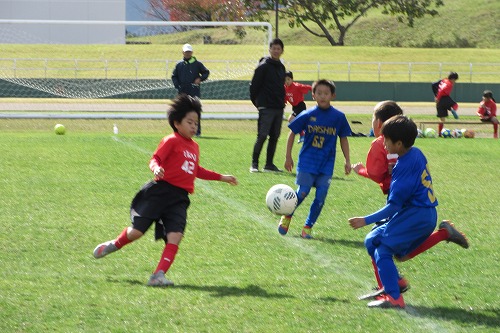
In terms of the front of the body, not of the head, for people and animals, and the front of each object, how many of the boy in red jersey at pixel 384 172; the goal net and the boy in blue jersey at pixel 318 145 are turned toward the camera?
2

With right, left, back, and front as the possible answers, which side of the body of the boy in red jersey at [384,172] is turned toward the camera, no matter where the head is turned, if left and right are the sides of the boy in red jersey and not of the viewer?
left

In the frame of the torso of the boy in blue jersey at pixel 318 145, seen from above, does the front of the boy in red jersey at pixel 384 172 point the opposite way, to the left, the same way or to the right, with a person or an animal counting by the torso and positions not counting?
to the right

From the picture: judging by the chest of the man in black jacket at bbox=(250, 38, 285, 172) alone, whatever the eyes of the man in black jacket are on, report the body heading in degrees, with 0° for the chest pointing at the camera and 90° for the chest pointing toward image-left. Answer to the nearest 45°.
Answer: approximately 315°

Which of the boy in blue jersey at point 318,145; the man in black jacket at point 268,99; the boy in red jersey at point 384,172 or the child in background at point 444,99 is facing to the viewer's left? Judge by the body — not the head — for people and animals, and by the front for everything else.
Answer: the boy in red jersey

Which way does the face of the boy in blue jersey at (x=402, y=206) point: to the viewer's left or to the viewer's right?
to the viewer's left

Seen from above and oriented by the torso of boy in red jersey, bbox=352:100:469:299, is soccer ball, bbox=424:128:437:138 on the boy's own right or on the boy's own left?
on the boy's own right

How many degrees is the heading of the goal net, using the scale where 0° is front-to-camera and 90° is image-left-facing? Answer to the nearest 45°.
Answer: approximately 0°
